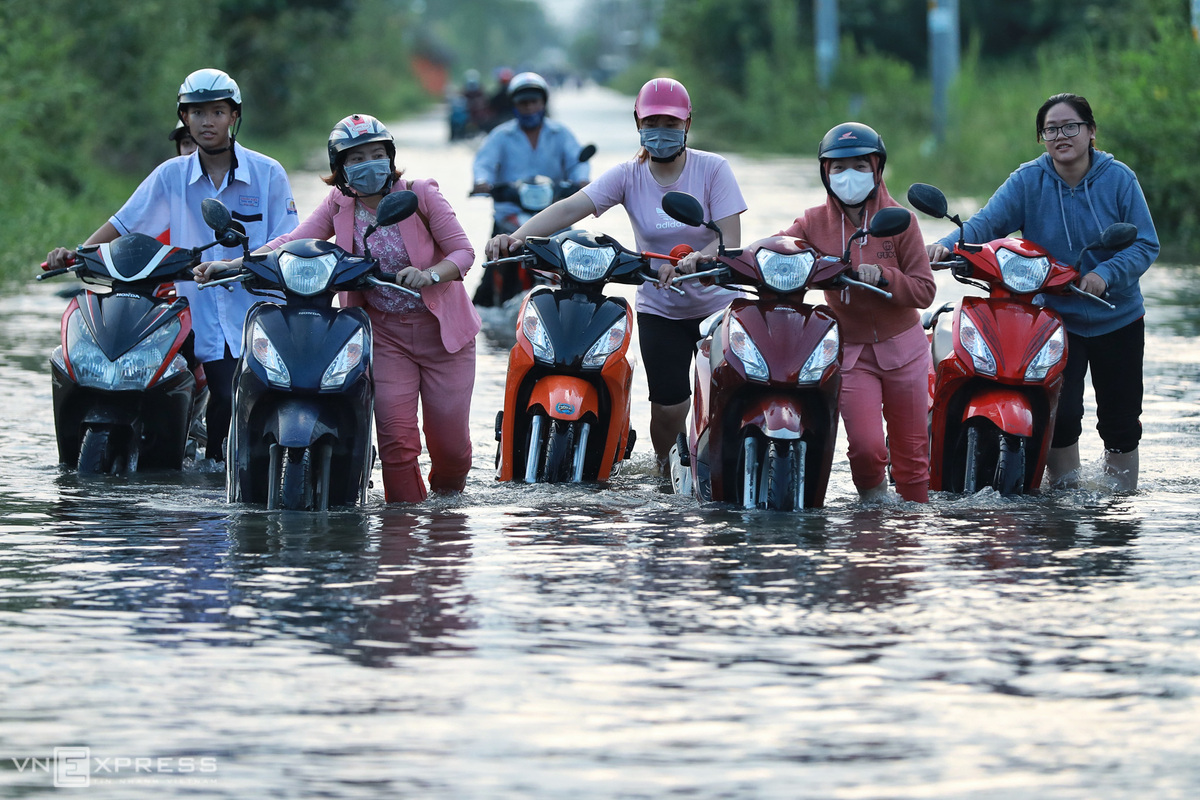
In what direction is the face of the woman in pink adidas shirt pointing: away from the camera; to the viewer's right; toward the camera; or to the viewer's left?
toward the camera

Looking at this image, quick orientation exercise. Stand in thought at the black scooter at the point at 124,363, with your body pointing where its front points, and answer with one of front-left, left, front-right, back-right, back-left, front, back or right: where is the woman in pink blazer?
front-left

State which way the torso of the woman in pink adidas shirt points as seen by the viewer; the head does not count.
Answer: toward the camera

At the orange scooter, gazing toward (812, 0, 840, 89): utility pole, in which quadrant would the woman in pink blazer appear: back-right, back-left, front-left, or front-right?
back-left

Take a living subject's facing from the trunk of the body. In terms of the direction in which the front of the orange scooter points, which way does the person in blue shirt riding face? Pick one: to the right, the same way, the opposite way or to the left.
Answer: the same way

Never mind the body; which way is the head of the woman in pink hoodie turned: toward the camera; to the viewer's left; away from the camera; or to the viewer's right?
toward the camera

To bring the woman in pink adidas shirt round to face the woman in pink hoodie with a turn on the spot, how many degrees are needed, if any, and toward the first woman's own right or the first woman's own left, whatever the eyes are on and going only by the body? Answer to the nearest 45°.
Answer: approximately 45° to the first woman's own left

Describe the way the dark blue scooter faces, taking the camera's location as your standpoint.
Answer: facing the viewer

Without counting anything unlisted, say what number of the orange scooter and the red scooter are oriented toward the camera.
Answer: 2

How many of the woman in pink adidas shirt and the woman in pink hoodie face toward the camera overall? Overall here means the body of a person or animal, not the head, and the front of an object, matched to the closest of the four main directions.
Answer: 2

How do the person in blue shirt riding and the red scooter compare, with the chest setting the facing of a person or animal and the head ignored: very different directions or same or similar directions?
same or similar directions

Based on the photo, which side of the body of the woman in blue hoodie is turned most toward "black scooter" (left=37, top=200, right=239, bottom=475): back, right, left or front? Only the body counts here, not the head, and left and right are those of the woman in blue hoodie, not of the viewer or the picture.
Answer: right

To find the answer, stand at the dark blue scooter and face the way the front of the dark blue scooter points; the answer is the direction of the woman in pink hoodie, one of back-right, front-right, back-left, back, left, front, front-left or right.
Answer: left

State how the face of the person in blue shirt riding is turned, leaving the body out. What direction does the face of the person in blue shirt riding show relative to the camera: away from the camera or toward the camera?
toward the camera

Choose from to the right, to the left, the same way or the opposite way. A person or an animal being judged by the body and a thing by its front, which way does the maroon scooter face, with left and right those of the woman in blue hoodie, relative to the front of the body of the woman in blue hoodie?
the same way

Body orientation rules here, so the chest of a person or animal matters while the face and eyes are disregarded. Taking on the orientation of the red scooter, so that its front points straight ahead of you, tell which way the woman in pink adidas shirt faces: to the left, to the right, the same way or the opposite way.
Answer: the same way

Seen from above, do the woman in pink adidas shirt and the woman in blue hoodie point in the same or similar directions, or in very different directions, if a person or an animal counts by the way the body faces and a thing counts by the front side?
same or similar directions

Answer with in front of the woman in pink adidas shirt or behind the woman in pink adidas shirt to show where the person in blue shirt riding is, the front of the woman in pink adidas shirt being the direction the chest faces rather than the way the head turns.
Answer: behind

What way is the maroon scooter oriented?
toward the camera
